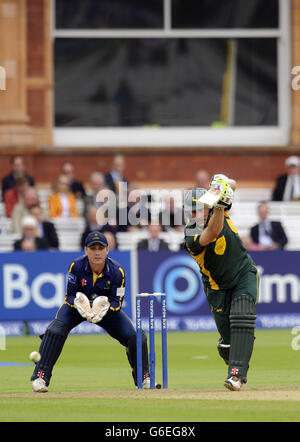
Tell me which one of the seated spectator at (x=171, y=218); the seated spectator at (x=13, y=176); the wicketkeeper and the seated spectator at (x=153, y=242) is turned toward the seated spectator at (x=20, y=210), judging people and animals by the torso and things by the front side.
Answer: the seated spectator at (x=13, y=176)

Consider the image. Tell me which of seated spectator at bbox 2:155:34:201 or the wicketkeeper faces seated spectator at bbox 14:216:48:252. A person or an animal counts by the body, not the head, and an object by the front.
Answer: seated spectator at bbox 2:155:34:201

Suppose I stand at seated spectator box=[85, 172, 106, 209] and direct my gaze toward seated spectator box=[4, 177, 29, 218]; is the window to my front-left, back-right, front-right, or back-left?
back-right

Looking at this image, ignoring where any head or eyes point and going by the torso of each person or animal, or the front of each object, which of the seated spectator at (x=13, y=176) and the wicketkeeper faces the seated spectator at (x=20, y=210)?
the seated spectator at (x=13, y=176)

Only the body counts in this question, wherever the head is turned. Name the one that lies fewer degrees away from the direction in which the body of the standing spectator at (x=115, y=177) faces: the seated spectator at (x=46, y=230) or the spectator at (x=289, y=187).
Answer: the seated spectator

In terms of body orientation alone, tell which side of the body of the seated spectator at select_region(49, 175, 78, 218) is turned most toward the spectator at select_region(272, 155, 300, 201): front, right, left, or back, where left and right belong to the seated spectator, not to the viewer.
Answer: left

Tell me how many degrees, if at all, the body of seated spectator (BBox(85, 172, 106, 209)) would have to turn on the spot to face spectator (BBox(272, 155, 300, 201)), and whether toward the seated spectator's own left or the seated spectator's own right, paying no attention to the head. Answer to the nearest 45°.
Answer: approximately 90° to the seated spectator's own left
